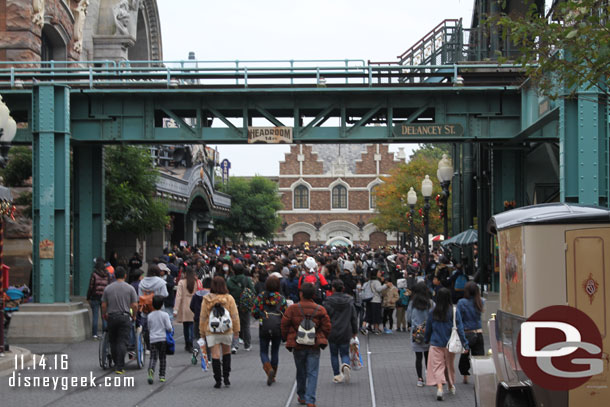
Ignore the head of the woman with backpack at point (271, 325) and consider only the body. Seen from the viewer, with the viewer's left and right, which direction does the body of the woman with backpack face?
facing away from the viewer

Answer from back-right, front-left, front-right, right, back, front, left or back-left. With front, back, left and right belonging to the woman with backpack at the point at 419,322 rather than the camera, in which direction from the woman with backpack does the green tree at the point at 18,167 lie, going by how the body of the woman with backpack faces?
front-left

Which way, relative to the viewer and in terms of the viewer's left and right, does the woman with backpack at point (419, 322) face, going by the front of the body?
facing away from the viewer

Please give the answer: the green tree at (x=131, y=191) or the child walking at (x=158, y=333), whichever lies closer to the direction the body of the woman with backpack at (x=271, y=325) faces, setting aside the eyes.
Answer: the green tree

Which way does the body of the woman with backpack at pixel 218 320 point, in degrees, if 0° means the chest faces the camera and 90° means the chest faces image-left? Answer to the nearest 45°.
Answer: approximately 180°

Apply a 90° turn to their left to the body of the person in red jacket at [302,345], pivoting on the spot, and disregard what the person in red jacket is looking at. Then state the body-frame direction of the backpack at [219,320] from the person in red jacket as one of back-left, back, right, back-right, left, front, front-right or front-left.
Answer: front-right

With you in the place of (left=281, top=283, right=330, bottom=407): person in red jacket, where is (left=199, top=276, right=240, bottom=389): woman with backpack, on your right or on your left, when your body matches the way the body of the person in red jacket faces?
on your left

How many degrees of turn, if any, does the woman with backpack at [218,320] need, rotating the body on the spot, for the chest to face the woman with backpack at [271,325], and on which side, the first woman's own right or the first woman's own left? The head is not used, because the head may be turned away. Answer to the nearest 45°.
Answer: approximately 45° to the first woman's own right

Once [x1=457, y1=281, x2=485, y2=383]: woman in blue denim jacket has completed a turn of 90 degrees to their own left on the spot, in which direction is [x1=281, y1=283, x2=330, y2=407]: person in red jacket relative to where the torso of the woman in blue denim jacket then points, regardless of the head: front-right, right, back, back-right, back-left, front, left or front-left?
front-left

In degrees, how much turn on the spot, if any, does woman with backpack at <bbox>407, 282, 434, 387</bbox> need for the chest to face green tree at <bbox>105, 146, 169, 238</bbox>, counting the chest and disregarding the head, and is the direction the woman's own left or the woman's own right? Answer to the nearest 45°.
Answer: approximately 45° to the woman's own left

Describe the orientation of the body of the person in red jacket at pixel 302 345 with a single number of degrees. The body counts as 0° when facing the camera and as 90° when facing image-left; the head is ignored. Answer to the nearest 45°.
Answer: approximately 180°
